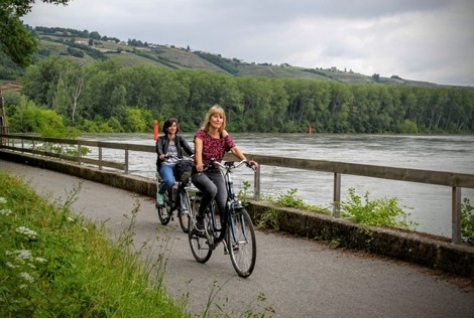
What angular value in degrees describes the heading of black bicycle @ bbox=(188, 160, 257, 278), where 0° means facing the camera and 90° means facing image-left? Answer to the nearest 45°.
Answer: approximately 315°

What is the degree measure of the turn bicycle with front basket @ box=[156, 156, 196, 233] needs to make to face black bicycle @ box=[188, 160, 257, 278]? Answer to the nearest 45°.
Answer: approximately 45° to its right

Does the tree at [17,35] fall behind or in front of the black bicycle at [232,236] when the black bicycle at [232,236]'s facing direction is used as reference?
behind

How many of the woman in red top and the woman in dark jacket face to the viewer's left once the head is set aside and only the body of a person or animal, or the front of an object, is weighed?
0

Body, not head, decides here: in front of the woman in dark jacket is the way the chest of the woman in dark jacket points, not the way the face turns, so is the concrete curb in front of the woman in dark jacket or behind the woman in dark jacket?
in front

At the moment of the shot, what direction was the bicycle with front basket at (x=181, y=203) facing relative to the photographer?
facing the viewer and to the right of the viewer

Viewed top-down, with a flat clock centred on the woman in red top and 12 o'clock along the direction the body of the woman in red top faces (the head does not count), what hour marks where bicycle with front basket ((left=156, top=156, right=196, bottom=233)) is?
The bicycle with front basket is roughly at 7 o'clock from the woman in red top.
